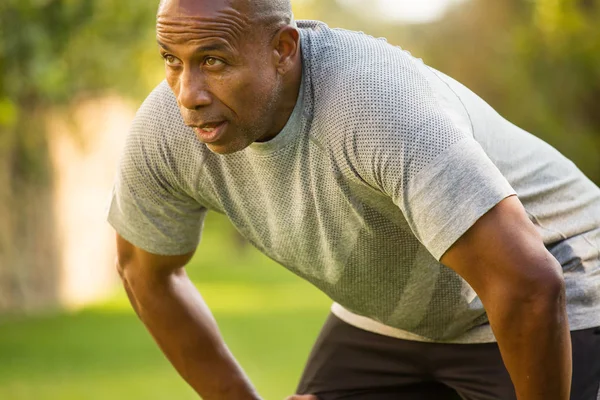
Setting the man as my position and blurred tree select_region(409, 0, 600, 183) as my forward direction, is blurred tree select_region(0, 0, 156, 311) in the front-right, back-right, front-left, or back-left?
front-left

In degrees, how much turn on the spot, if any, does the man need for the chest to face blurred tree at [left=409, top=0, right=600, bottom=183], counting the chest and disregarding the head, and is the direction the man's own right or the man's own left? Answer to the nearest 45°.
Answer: approximately 135° to the man's own right

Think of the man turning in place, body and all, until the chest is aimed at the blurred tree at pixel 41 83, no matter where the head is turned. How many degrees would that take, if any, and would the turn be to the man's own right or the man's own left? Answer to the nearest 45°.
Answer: approximately 90° to the man's own right

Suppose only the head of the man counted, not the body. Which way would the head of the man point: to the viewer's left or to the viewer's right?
to the viewer's left

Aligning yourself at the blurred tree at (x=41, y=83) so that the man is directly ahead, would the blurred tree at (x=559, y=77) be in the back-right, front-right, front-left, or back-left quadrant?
front-left
